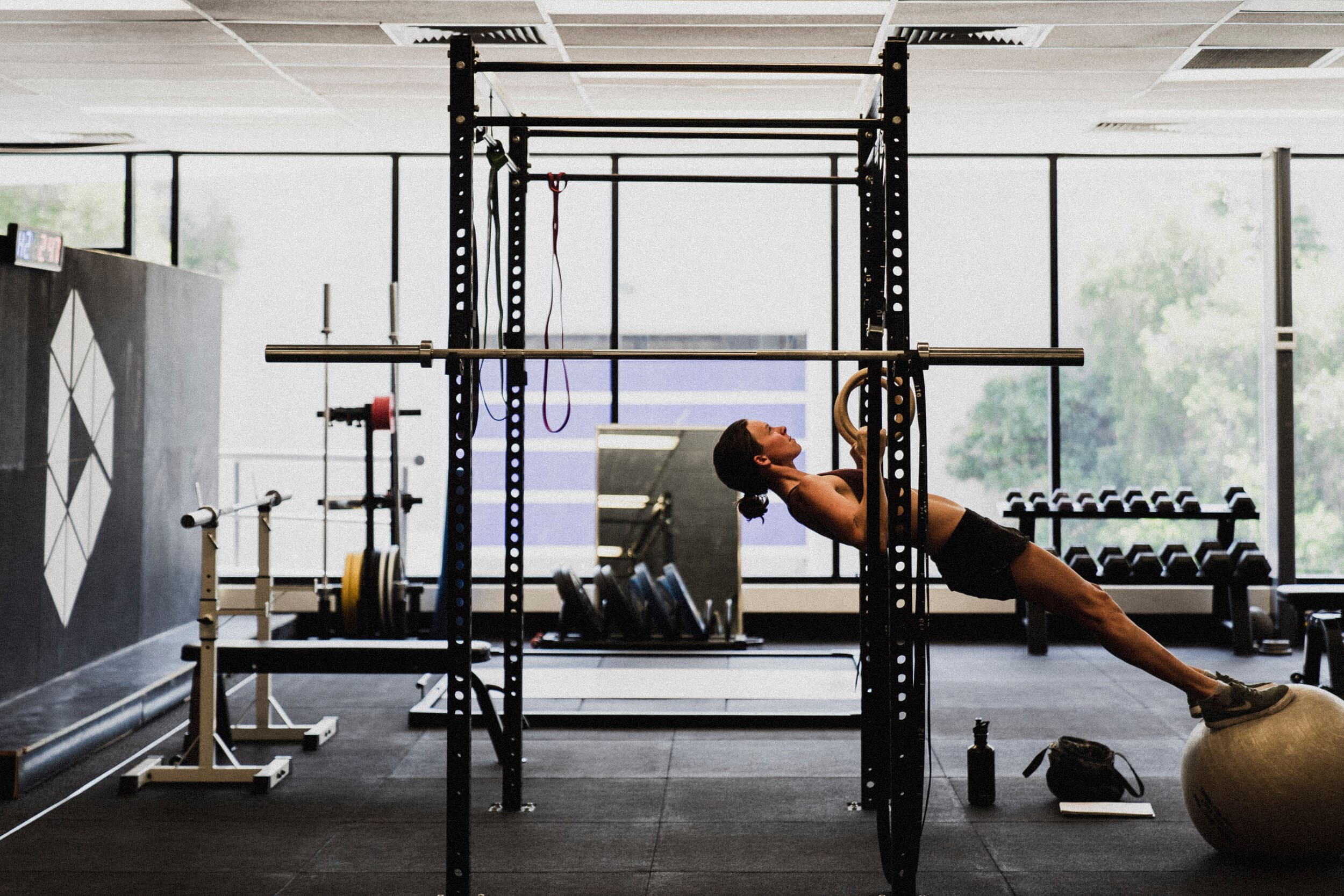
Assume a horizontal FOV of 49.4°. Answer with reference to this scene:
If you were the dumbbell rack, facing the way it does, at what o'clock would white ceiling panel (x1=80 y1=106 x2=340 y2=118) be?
The white ceiling panel is roughly at 2 o'clock from the dumbbell rack.

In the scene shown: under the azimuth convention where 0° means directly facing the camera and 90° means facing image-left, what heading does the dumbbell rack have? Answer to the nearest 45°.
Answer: approximately 0°

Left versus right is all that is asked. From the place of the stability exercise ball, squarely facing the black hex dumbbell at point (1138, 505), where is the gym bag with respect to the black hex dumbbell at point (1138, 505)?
left

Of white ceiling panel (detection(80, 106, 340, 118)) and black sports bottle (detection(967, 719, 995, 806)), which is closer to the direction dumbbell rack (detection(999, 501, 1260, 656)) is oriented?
the black sports bottle

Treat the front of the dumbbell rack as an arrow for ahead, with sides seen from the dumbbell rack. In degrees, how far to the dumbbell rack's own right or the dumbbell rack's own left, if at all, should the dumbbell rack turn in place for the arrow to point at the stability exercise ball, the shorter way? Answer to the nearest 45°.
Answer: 0° — it already faces it

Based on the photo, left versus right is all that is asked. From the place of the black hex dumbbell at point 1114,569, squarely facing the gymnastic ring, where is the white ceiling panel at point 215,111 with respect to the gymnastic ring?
right
